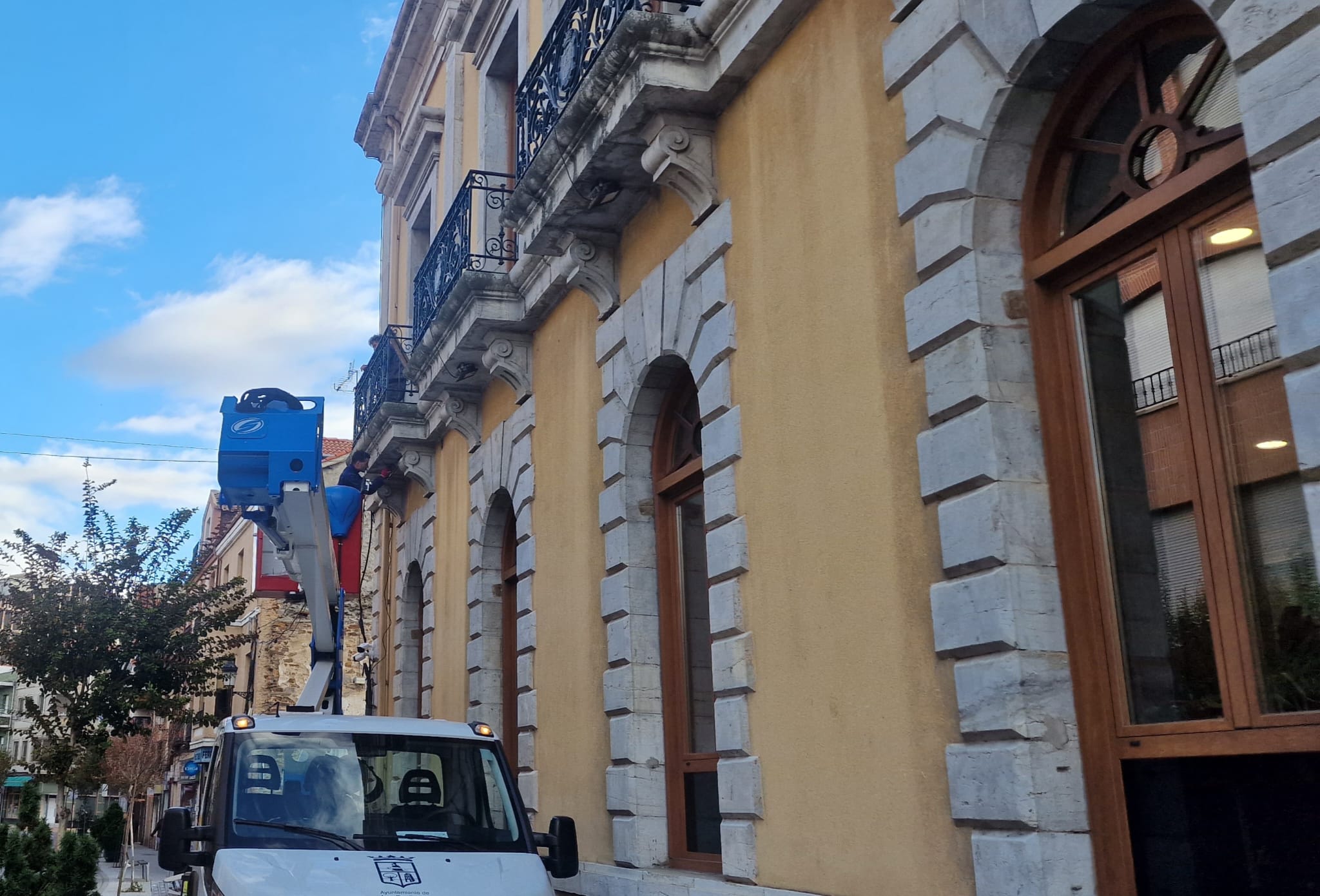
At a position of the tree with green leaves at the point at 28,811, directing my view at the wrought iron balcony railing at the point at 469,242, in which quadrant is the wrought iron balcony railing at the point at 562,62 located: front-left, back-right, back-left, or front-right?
front-right

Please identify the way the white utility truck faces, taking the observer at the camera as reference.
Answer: facing the viewer

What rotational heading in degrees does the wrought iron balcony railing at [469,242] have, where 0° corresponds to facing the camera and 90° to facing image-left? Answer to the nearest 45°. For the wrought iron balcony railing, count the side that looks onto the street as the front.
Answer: approximately 90°

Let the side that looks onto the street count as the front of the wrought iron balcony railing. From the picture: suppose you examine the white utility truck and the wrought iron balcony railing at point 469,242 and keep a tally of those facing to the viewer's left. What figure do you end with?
1

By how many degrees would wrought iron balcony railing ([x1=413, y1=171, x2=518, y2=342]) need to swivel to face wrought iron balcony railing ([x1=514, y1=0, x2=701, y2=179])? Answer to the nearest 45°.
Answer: approximately 90° to its left

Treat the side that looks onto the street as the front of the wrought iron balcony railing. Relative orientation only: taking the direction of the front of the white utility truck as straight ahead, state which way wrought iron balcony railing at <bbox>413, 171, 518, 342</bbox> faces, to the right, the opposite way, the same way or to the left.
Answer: to the right

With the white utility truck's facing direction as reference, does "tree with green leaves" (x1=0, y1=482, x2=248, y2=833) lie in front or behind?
behind
